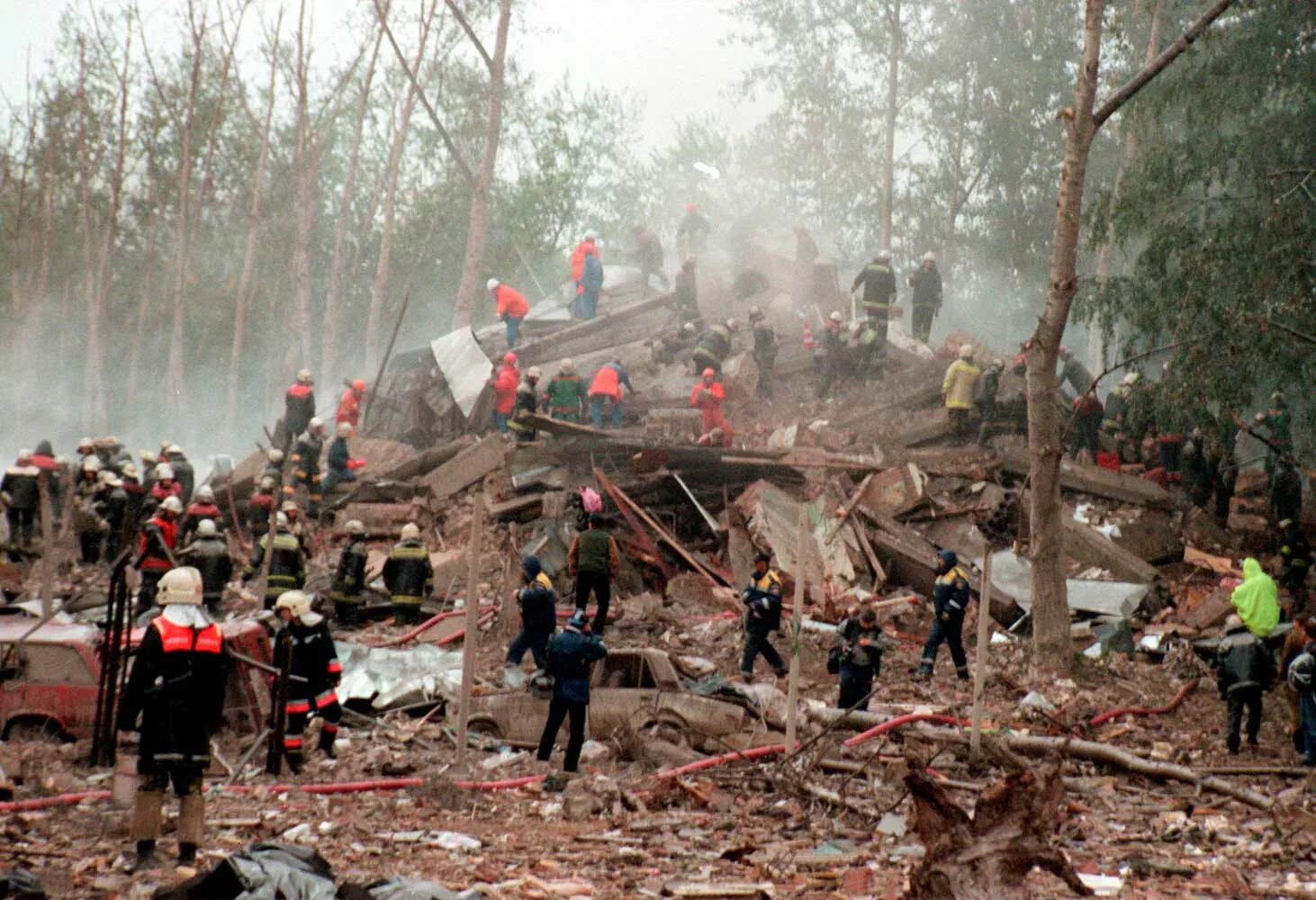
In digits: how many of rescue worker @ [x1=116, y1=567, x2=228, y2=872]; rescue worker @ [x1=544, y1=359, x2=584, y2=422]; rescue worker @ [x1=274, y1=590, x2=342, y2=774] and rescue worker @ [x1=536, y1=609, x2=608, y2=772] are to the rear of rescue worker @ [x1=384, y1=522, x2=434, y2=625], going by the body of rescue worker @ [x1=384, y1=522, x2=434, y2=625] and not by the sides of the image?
3

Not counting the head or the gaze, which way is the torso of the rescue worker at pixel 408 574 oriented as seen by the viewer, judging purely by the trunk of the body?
away from the camera

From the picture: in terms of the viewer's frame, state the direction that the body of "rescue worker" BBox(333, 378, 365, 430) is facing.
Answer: to the viewer's right

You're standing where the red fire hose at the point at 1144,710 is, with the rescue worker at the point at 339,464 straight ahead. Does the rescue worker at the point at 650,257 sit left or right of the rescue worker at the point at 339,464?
right

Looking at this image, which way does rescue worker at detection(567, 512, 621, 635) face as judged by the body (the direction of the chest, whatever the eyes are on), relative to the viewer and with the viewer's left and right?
facing away from the viewer

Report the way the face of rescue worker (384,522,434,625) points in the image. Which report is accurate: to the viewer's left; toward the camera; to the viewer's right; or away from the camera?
away from the camera

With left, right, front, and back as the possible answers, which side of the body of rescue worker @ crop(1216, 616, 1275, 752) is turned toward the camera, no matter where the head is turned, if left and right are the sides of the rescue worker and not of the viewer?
back

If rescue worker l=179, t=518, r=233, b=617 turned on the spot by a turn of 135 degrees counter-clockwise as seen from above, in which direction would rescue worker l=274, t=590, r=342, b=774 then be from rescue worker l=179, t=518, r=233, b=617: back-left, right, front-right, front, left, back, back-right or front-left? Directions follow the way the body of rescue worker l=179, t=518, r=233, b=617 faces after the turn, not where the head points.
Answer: front-left
